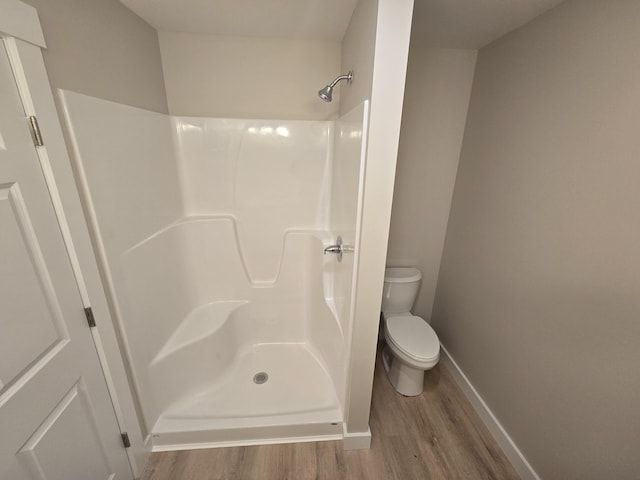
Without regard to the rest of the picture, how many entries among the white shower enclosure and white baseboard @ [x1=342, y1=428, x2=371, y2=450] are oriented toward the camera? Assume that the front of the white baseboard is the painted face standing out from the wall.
2

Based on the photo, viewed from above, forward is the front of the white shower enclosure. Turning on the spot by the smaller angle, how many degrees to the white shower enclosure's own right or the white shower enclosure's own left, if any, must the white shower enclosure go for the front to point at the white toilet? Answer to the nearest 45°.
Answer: approximately 45° to the white shower enclosure's own left

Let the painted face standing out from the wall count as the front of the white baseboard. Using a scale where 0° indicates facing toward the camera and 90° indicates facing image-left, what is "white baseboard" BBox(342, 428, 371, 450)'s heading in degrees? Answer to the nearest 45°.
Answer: approximately 0°

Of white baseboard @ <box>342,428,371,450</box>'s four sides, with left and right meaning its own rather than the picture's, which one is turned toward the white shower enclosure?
right

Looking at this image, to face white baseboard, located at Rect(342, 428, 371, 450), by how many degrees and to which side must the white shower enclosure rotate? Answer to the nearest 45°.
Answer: approximately 45° to its left
